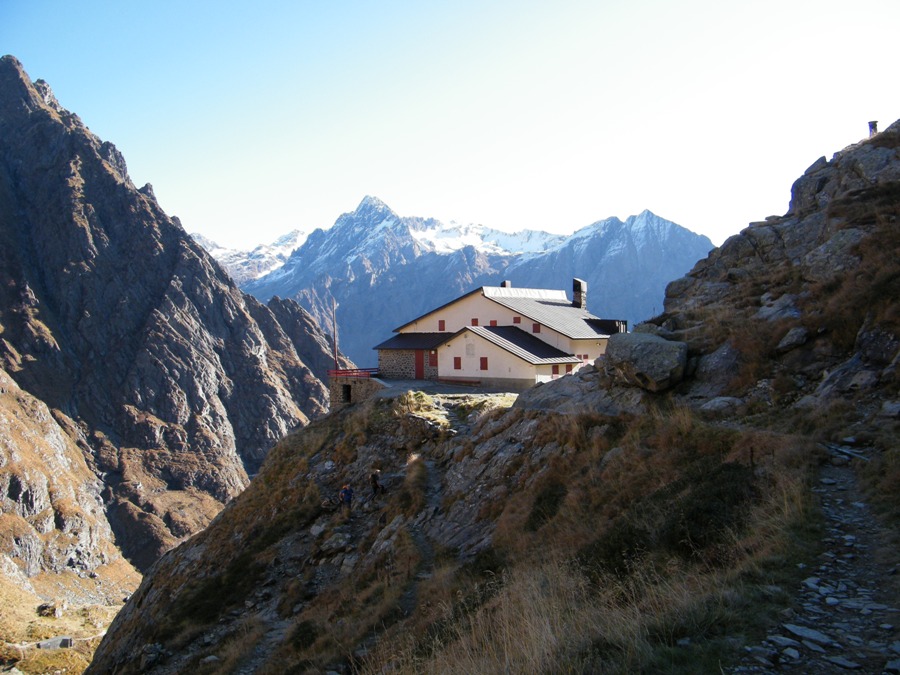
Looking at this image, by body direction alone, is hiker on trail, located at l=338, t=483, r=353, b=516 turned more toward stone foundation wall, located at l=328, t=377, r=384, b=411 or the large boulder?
the stone foundation wall

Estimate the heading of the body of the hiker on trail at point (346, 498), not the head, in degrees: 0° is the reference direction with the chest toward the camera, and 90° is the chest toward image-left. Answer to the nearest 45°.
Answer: approximately 180°

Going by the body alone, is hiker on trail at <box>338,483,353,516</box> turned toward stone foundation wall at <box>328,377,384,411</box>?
yes

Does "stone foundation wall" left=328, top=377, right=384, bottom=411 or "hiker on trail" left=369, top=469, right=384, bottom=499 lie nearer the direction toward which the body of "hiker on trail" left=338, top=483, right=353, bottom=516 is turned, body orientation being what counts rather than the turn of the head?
the stone foundation wall
